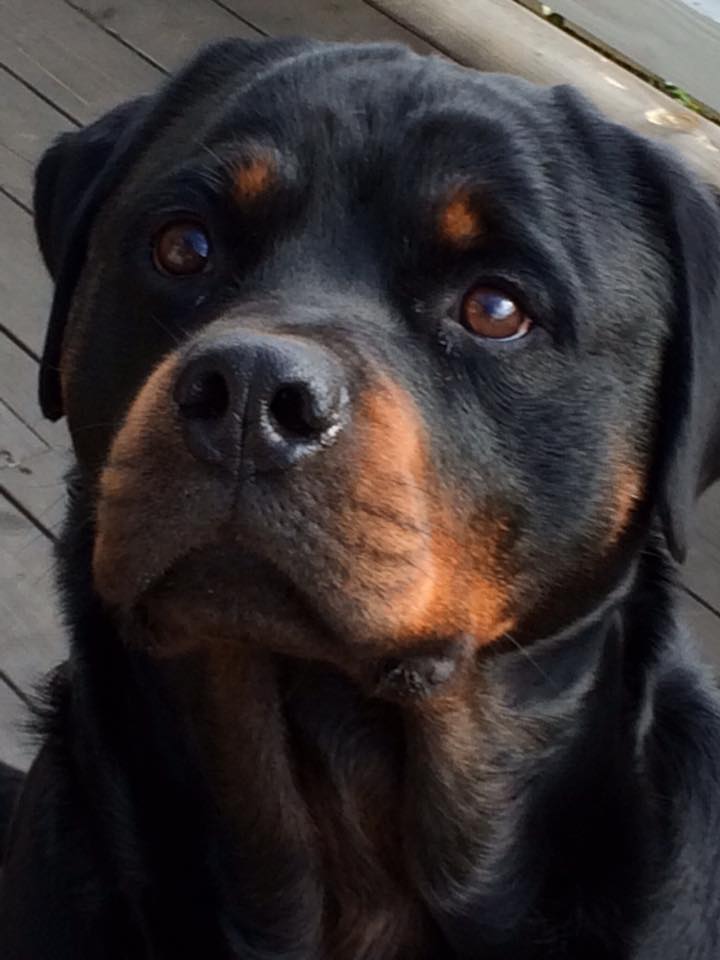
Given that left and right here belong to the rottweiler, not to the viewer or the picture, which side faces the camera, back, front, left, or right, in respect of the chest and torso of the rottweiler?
front
